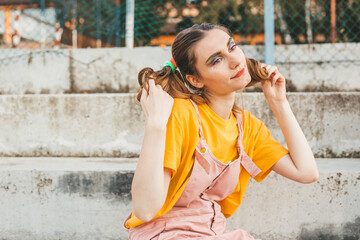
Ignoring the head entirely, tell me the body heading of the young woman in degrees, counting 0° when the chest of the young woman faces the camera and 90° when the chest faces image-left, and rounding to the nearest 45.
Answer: approximately 315°

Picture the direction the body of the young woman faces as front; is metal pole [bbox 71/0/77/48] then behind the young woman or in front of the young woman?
behind

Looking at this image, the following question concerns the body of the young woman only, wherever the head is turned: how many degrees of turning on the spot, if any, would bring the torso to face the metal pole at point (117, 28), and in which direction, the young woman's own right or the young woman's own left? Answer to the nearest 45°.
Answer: approximately 135° to the young woman's own left

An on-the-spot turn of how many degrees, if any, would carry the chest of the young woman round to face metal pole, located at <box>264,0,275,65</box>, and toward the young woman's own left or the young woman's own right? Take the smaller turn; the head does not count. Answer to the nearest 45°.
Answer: approximately 135° to the young woman's own left
